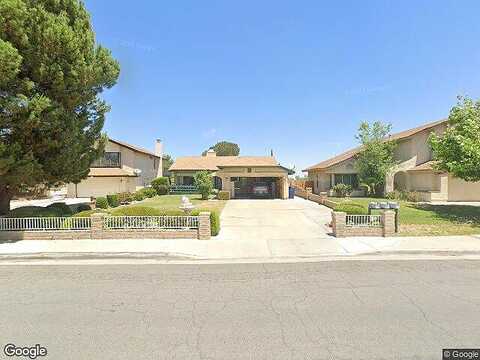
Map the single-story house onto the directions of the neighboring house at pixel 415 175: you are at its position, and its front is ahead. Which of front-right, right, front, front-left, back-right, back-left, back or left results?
right

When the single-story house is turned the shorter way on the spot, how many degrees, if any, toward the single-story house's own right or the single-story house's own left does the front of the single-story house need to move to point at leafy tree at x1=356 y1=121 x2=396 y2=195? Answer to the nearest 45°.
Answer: approximately 45° to the single-story house's own left

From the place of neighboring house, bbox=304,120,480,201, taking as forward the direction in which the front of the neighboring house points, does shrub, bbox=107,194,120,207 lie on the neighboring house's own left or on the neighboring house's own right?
on the neighboring house's own right

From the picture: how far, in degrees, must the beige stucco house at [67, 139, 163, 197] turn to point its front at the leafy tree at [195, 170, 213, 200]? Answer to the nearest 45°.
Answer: approximately 45° to its left

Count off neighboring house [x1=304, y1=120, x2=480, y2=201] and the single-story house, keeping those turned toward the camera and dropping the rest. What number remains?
2

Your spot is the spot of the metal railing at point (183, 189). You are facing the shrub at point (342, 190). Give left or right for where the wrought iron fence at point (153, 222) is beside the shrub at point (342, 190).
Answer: right

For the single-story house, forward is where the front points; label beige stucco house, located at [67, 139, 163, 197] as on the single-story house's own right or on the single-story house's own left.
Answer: on the single-story house's own right

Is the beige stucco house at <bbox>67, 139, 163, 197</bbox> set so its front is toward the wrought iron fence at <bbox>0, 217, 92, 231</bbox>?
yes

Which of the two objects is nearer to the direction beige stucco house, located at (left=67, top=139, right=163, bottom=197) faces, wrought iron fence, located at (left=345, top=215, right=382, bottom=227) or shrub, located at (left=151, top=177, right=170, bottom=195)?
the wrought iron fence

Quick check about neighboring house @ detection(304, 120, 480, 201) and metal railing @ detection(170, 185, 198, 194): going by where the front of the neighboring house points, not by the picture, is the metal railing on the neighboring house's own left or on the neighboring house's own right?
on the neighboring house's own right

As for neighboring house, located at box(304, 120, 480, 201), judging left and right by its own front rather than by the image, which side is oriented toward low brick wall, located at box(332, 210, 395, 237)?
front
